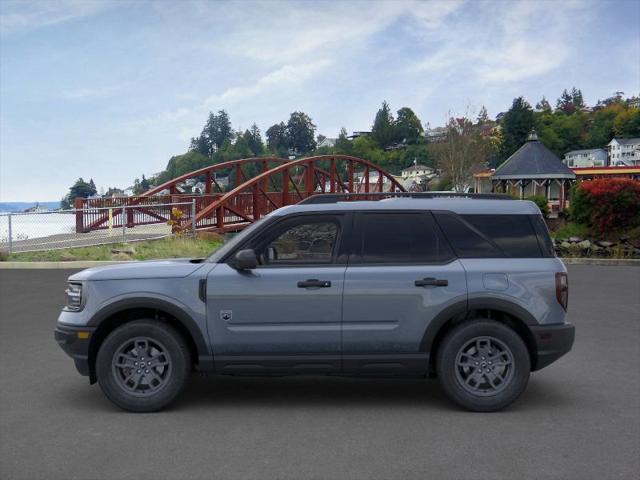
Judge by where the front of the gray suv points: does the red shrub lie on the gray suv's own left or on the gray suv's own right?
on the gray suv's own right

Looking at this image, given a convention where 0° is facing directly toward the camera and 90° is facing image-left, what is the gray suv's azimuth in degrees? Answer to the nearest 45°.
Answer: approximately 90°

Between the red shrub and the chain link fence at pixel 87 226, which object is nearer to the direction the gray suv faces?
the chain link fence

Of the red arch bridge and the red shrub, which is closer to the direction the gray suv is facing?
the red arch bridge

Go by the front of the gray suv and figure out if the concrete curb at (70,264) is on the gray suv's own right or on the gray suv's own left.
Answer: on the gray suv's own right

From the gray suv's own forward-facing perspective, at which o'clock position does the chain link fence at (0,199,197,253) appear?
The chain link fence is roughly at 2 o'clock from the gray suv.

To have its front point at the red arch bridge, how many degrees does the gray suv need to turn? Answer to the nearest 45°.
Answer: approximately 90° to its right

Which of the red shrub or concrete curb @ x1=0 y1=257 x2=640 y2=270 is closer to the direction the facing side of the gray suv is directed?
the concrete curb
